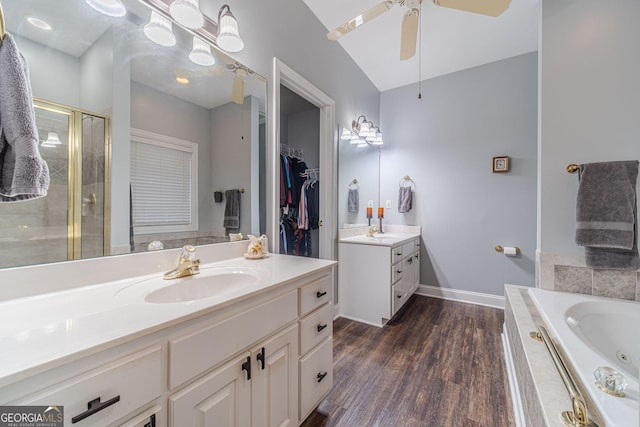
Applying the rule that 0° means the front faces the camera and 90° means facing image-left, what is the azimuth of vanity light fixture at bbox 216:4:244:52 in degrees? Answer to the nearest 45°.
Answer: approximately 315°

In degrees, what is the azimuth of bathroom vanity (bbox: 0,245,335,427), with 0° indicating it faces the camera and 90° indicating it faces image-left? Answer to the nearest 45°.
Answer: approximately 315°

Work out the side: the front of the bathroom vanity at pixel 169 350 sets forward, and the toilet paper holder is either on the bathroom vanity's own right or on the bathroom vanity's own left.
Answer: on the bathroom vanity's own left

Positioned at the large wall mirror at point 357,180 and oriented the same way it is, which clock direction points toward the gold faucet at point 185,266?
The gold faucet is roughly at 2 o'clock from the large wall mirror.

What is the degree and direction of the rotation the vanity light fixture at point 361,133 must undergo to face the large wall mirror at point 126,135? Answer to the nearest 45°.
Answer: approximately 90° to its right

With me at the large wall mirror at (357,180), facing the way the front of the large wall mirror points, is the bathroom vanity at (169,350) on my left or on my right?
on my right
